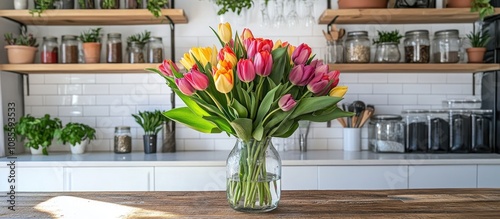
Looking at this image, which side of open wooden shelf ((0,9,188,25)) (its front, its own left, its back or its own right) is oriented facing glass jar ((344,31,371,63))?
left

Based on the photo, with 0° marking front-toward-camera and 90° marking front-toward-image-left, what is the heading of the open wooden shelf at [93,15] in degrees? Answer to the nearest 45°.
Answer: approximately 0°

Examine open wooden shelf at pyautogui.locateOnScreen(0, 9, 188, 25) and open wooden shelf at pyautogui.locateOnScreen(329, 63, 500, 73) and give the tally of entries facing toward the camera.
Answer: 2

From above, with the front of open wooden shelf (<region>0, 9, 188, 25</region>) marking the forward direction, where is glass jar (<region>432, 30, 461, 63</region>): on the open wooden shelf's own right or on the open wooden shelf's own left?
on the open wooden shelf's own left

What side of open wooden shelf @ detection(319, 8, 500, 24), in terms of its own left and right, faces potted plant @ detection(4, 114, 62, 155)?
right
